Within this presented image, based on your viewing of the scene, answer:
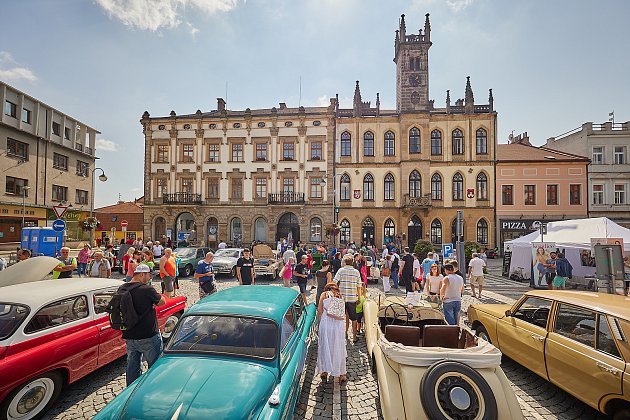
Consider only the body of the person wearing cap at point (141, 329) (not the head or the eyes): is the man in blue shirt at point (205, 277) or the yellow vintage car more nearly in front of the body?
the man in blue shirt

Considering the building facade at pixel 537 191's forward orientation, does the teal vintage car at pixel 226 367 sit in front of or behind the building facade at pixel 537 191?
in front

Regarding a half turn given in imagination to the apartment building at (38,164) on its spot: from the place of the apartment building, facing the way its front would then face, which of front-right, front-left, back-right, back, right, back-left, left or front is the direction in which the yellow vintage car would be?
back-left

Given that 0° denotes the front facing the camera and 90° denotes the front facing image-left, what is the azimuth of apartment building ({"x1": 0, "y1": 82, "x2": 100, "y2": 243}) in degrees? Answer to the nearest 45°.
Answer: approximately 315°

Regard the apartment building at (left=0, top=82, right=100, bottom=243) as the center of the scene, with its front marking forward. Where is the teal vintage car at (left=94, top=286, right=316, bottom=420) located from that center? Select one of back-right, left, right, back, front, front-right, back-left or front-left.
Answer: front-right

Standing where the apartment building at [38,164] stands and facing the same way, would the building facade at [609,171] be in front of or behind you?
in front

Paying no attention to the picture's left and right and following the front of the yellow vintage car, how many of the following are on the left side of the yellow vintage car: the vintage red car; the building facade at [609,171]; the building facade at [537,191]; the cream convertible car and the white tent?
2

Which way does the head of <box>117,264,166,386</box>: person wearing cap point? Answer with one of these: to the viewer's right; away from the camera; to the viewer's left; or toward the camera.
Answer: to the viewer's right

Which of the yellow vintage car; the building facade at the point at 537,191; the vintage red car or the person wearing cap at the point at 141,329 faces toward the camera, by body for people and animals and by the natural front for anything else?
the building facade

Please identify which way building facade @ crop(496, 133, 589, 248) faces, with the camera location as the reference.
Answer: facing the viewer

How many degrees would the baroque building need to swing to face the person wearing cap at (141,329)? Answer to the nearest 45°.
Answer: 0° — it already faces them

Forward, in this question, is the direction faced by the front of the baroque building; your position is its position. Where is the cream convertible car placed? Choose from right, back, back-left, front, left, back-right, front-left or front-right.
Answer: front

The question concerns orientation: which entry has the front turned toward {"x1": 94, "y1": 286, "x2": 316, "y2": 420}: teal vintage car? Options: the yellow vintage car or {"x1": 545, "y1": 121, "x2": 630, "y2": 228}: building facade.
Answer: the building facade

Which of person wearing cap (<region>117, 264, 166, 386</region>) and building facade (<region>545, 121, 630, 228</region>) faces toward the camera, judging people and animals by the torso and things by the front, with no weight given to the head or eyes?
the building facade

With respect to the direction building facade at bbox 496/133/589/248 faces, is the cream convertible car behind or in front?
in front
